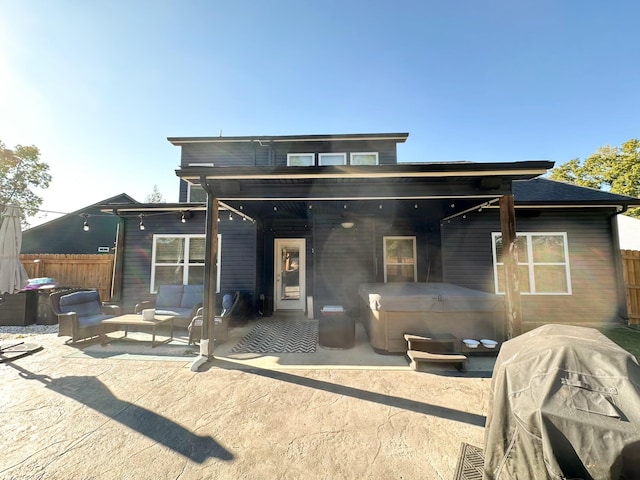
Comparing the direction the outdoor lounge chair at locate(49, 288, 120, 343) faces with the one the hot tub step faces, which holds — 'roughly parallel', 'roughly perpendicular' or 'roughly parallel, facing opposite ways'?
roughly perpendicular

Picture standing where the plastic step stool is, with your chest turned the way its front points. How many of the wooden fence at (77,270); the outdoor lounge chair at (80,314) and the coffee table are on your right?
3

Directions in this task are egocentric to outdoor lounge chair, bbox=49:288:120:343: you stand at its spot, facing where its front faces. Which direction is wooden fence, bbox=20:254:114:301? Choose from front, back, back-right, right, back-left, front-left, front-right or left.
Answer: back-left

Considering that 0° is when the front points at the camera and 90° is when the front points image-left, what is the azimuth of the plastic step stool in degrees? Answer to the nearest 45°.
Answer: approximately 0°

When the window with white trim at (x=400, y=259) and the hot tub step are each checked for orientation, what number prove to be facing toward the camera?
2

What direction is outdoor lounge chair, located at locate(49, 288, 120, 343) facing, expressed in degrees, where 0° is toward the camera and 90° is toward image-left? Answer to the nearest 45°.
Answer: approximately 315°

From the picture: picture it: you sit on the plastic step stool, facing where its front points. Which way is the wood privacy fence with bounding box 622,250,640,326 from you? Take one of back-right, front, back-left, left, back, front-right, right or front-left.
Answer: back-left

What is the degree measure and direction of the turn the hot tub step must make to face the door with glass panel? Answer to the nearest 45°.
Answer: approximately 135° to its right

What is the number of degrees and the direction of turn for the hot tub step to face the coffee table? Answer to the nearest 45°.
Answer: approximately 90° to its right

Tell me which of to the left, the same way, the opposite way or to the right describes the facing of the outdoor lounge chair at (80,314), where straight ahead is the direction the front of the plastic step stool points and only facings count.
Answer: to the left

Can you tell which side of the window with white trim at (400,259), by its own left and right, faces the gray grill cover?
front
